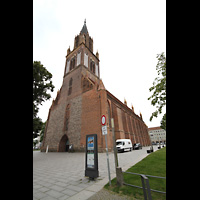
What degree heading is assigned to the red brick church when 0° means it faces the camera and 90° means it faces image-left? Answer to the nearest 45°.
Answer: approximately 45°

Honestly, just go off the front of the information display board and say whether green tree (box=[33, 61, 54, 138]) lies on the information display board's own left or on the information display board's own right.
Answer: on the information display board's own right

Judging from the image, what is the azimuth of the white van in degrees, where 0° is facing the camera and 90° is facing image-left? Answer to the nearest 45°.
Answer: approximately 45°

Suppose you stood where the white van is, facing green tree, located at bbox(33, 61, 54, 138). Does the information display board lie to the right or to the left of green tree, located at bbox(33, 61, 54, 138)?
left

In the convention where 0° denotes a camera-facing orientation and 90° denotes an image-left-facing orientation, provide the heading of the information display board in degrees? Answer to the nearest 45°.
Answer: approximately 45°
